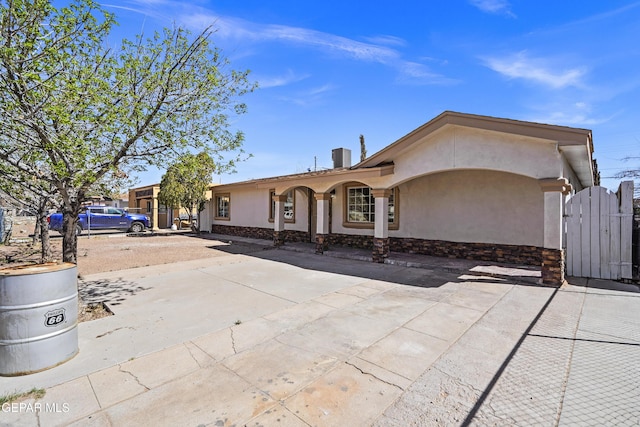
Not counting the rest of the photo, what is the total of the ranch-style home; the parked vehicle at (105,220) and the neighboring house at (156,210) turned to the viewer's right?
1

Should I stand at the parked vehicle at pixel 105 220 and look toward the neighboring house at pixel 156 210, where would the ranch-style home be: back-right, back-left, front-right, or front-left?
back-right

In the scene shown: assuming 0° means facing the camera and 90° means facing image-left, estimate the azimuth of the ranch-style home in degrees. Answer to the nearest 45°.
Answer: approximately 45°

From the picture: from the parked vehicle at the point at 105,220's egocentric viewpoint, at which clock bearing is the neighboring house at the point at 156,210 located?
The neighboring house is roughly at 10 o'clock from the parked vehicle.

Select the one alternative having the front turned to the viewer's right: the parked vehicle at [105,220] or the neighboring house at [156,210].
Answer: the parked vehicle

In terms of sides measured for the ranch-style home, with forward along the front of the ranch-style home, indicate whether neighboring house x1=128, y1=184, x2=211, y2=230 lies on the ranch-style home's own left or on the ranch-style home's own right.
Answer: on the ranch-style home's own right

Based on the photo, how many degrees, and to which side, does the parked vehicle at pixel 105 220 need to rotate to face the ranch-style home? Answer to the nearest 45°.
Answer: approximately 45° to its right

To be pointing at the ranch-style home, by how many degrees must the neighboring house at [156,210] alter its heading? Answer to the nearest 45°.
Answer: approximately 45° to its left

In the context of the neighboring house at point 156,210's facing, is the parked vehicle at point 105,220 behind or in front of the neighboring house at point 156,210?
in front

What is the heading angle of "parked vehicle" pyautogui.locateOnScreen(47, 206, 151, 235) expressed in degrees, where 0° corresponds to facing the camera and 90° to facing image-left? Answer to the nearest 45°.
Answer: approximately 270°

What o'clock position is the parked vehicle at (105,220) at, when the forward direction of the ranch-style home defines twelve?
The parked vehicle is roughly at 2 o'clock from the ranch-style home.
